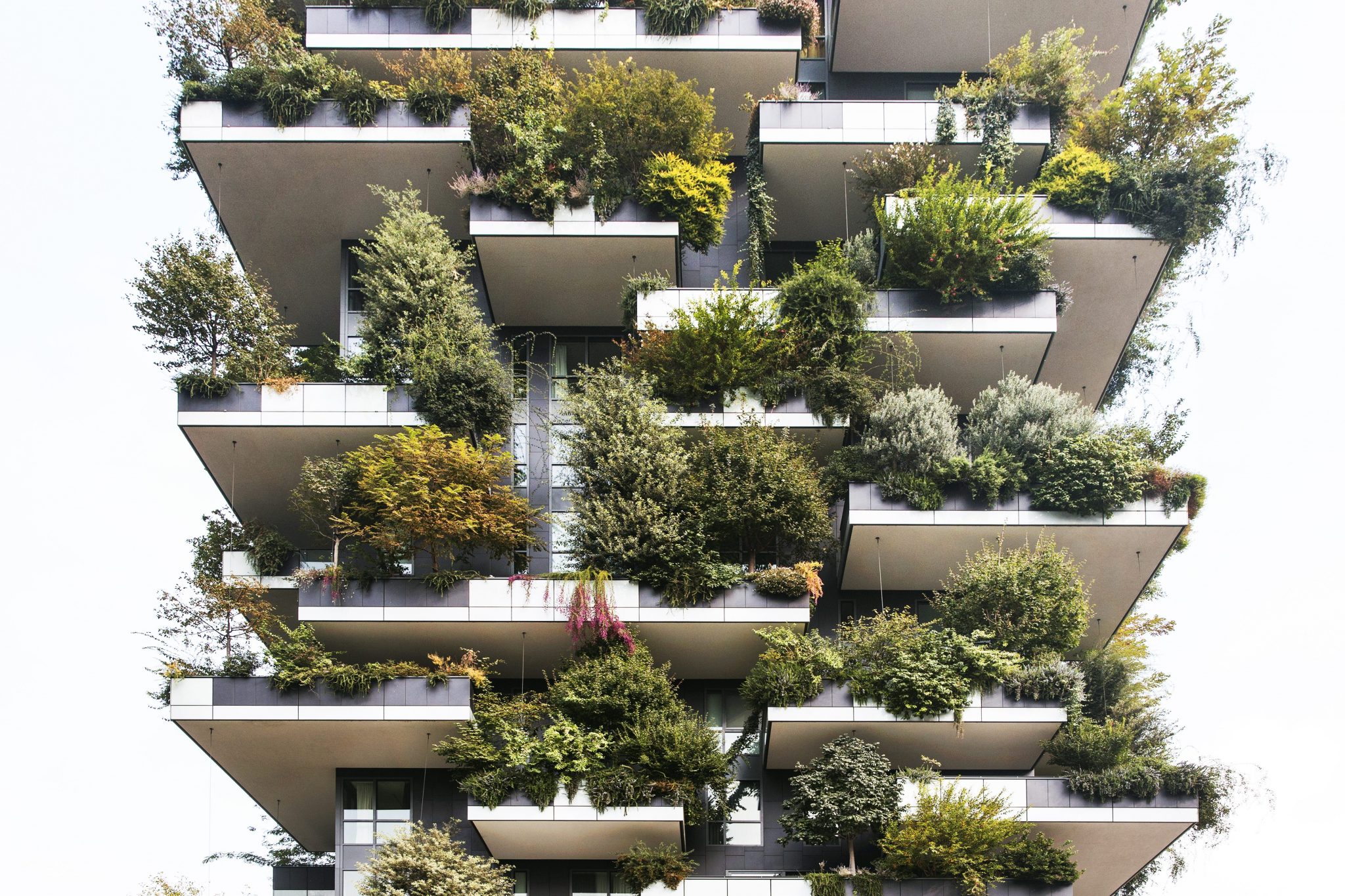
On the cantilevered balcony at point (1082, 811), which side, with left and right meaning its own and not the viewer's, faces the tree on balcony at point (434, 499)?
right

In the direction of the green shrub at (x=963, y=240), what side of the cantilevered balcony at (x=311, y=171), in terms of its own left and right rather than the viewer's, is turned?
left

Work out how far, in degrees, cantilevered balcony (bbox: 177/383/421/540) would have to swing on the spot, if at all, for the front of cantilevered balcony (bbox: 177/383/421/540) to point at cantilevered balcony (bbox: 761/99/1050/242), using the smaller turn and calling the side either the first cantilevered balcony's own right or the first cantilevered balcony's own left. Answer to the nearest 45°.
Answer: approximately 90° to the first cantilevered balcony's own left

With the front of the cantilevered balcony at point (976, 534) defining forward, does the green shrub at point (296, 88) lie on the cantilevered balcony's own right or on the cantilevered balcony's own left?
on the cantilevered balcony's own right

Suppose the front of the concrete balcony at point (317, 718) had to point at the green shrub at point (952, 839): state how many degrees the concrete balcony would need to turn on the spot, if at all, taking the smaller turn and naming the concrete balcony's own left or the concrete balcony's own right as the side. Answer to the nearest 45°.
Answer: approximately 90° to the concrete balcony's own left

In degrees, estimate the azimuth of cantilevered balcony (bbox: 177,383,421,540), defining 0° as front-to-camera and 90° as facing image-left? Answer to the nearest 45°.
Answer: approximately 0°
